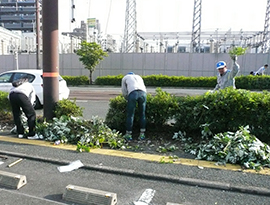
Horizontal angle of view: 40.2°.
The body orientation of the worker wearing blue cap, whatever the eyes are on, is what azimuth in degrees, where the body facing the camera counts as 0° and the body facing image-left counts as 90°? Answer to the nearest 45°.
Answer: approximately 45°

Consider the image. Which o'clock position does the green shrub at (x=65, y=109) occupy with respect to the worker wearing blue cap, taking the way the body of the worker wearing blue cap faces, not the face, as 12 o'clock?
The green shrub is roughly at 1 o'clock from the worker wearing blue cap.

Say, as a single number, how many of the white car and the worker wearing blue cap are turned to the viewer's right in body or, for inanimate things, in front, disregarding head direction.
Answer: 0

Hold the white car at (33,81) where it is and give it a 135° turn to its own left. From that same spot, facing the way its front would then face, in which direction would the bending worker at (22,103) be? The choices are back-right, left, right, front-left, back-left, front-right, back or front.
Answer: front

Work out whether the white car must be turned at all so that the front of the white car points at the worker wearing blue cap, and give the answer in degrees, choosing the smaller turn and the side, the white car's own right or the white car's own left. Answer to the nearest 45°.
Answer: approximately 180°

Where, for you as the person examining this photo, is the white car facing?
facing away from the viewer and to the left of the viewer

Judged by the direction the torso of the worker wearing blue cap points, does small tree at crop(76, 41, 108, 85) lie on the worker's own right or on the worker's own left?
on the worker's own right

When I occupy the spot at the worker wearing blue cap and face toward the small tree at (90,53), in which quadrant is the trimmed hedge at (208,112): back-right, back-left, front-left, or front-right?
back-left
